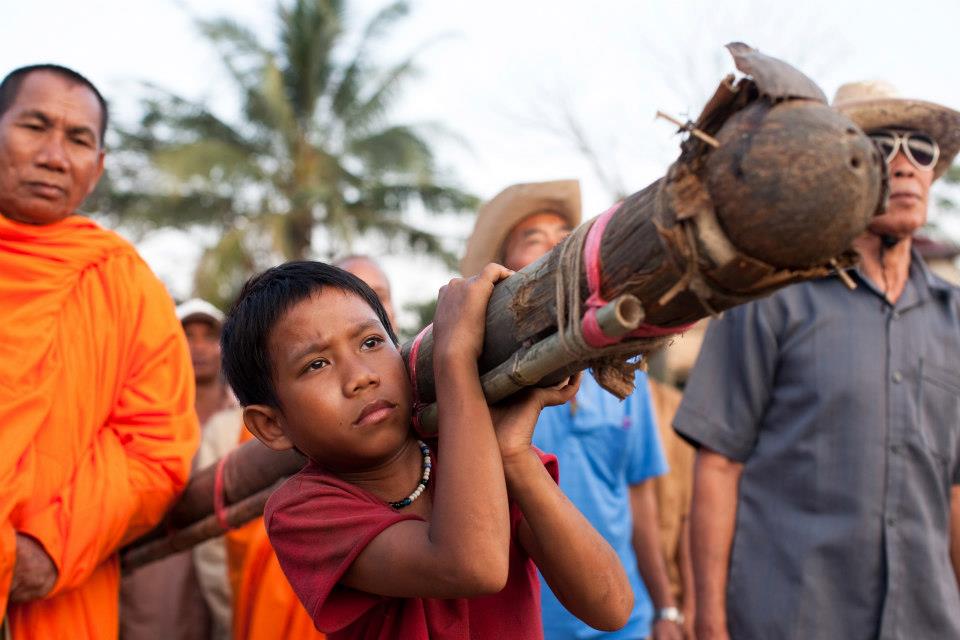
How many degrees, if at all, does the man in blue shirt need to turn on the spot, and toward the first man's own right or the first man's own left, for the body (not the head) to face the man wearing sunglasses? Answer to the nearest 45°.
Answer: approximately 45° to the first man's own left

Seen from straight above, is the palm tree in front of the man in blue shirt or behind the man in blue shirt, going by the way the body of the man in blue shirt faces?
behind

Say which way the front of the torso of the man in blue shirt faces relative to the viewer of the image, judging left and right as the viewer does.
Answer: facing the viewer

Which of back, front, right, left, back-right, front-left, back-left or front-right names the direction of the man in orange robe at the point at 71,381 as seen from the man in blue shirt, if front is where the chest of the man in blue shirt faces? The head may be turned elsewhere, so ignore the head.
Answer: front-right

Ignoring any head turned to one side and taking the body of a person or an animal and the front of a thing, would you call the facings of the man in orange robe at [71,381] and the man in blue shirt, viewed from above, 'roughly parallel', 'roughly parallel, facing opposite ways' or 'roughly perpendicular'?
roughly parallel

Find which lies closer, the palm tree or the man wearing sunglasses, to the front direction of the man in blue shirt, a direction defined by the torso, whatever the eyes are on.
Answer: the man wearing sunglasses

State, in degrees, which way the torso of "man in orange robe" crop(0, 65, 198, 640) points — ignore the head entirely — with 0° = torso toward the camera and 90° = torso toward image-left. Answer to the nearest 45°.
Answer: approximately 0°

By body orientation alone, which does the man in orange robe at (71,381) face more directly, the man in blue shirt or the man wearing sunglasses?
the man wearing sunglasses

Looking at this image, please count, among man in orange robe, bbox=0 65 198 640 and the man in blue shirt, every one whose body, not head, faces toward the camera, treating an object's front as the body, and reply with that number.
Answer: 2

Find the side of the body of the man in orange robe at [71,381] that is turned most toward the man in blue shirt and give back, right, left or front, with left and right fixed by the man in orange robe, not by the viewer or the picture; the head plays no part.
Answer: left

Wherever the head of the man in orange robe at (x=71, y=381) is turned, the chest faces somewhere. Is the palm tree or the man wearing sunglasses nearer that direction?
the man wearing sunglasses

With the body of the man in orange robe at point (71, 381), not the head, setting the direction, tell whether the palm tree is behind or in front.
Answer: behind

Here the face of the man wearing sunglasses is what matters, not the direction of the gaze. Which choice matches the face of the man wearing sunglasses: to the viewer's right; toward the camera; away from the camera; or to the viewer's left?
toward the camera

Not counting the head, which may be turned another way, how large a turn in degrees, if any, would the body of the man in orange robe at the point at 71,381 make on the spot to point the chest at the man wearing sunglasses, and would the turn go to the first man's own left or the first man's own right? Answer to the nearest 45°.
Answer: approximately 90° to the first man's own left
